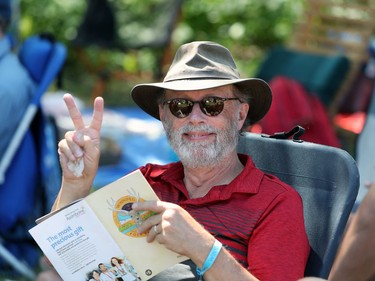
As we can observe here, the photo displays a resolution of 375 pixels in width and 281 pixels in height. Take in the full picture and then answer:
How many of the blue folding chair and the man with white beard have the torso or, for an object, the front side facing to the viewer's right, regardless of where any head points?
0

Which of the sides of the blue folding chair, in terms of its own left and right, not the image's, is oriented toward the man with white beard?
left

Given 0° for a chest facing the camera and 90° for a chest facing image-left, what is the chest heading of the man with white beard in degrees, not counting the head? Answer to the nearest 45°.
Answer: approximately 45°
